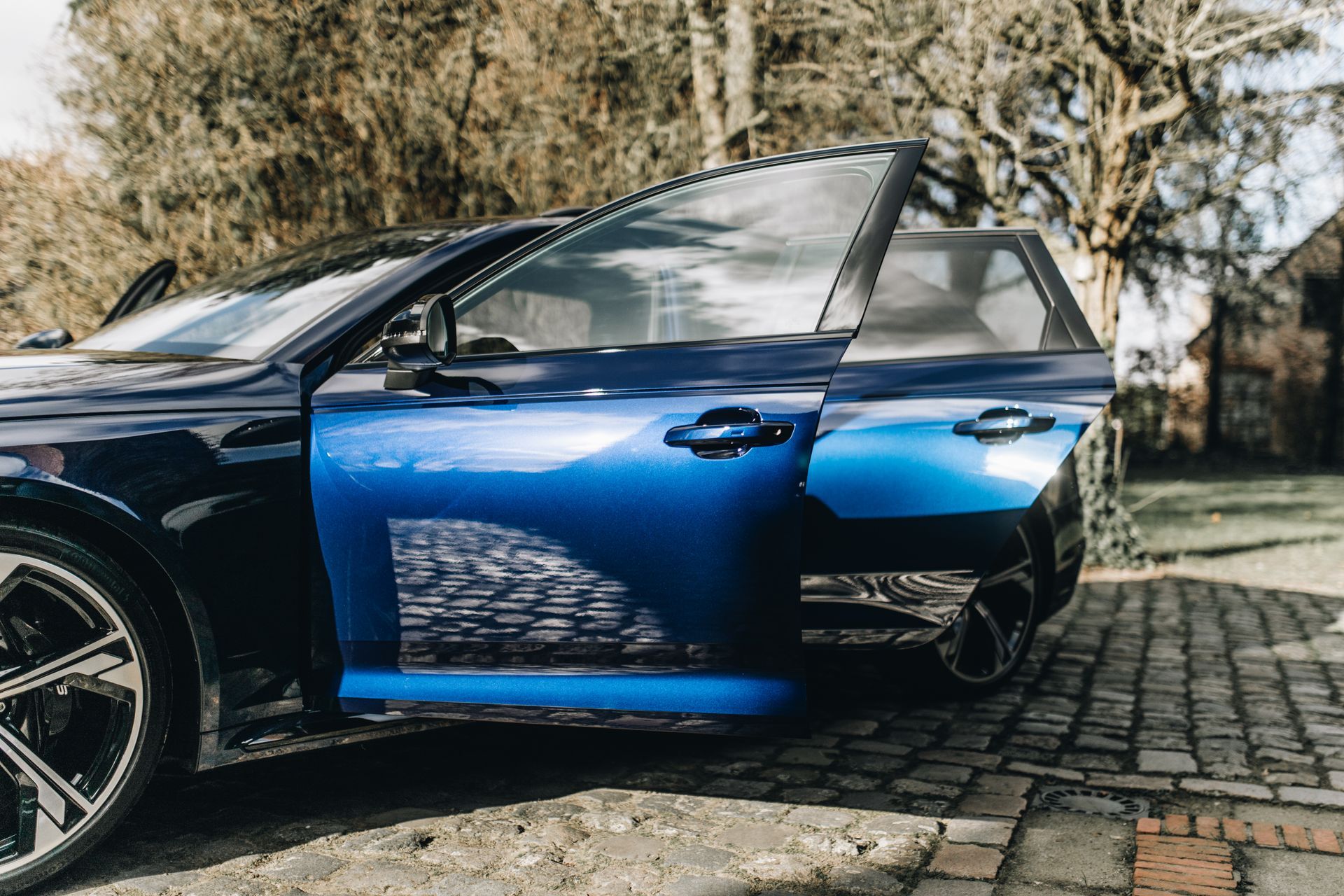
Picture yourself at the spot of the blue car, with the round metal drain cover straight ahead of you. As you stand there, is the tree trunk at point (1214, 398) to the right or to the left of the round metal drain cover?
left

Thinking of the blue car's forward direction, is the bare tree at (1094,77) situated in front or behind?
behind

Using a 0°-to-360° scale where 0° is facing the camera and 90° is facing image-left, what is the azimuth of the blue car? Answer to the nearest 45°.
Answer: approximately 45°

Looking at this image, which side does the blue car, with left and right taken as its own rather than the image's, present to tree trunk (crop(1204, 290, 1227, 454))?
back

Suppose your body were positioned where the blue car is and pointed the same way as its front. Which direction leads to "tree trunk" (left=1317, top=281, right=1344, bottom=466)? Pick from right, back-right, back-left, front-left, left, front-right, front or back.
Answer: back

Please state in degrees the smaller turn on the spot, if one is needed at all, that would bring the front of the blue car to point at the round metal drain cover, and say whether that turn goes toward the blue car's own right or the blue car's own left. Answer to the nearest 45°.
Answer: approximately 135° to the blue car's own left

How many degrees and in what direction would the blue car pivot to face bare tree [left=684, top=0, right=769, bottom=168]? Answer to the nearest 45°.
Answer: approximately 135° to its right
